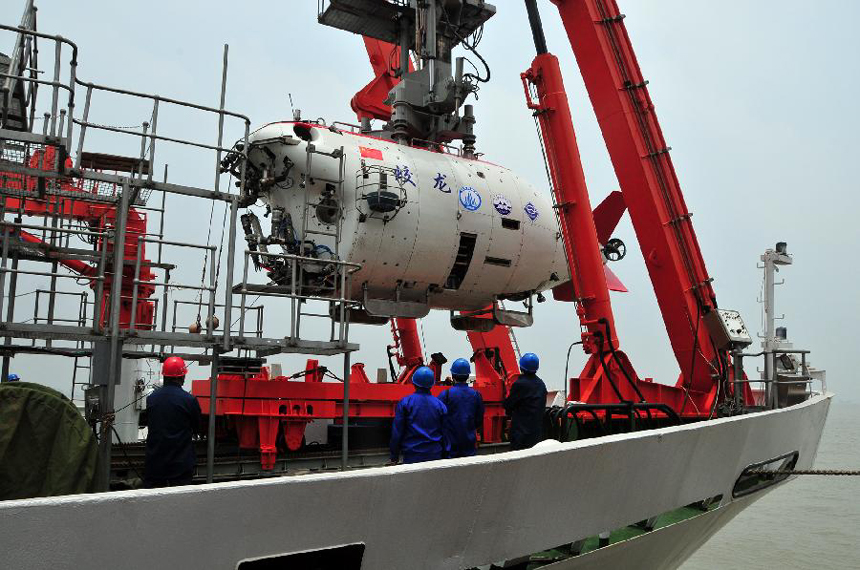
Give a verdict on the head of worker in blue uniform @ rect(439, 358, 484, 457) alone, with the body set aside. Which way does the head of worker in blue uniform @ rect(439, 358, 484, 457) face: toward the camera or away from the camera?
away from the camera

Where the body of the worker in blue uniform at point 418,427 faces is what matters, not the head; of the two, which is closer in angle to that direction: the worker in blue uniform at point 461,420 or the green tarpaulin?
the worker in blue uniform

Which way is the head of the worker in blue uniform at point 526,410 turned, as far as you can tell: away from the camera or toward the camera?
away from the camera

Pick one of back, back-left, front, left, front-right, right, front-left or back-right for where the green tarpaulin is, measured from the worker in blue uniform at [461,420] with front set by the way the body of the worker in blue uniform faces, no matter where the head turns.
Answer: back-left

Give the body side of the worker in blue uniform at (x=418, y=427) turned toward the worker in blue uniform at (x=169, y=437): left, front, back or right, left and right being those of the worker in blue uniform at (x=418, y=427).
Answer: left

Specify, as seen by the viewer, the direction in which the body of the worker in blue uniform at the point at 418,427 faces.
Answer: away from the camera

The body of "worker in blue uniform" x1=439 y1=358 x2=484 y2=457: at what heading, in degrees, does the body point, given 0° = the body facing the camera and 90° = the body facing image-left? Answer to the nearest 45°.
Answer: approximately 180°

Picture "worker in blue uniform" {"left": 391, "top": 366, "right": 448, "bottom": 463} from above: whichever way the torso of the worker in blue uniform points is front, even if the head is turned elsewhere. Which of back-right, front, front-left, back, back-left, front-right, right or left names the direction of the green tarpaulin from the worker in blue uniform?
back-left

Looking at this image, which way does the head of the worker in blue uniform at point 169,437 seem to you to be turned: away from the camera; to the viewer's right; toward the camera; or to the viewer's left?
away from the camera

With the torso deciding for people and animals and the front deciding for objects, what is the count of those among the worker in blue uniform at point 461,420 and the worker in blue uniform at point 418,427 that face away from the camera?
2
